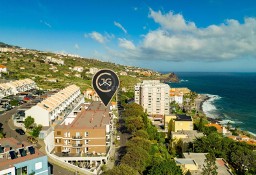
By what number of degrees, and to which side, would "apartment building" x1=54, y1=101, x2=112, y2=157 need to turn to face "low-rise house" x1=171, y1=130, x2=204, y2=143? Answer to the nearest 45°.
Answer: approximately 90° to its left

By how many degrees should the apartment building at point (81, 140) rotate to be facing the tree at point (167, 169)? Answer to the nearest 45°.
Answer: approximately 45° to its left

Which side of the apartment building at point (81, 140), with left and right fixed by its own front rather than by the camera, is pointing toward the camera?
front

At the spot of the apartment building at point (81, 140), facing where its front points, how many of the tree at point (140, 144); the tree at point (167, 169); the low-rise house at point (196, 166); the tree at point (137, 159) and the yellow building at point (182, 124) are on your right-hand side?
0

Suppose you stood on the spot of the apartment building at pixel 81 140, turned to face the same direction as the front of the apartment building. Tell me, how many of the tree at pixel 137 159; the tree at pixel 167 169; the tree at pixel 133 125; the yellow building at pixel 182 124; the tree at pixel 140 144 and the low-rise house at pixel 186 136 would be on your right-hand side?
0

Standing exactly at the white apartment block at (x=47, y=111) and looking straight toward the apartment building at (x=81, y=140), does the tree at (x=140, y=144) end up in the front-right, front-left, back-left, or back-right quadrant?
front-left

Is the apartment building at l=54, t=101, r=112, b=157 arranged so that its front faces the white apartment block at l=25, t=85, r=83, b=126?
no

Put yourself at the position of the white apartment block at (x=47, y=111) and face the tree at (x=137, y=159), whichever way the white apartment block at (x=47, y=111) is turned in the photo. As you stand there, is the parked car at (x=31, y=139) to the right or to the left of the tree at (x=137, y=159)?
right

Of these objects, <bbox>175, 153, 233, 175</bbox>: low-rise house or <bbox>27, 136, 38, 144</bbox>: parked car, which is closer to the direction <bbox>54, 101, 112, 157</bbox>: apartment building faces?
the low-rise house

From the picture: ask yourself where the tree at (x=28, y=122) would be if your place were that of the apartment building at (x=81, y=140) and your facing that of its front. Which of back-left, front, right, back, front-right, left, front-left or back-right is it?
back-right

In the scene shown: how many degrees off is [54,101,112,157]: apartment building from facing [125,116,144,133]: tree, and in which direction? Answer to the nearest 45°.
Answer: approximately 135° to its left

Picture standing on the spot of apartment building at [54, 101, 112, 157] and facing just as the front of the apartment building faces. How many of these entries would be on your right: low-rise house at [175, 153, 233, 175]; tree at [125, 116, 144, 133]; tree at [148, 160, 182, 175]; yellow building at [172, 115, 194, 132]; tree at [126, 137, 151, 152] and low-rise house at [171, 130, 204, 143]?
0

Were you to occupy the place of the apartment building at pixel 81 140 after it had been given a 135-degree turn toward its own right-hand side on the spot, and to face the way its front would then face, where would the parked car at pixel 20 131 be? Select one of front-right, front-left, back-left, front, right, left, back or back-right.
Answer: front

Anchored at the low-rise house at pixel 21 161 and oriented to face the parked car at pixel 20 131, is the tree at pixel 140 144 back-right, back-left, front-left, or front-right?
front-right

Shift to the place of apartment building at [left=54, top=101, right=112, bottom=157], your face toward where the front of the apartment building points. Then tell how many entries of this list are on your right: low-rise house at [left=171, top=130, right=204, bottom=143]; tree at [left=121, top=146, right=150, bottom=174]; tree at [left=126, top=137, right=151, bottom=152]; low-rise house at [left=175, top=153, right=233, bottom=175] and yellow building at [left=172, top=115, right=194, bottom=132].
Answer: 0

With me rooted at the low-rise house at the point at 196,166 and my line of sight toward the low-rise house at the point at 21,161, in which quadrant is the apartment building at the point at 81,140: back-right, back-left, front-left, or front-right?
front-right

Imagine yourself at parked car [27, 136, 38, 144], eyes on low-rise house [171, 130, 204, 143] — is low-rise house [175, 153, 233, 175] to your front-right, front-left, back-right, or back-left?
front-right

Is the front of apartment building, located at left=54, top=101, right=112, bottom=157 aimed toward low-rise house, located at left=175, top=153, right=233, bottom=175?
no

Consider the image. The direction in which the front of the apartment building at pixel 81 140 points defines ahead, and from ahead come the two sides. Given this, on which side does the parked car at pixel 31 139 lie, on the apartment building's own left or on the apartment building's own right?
on the apartment building's own right
